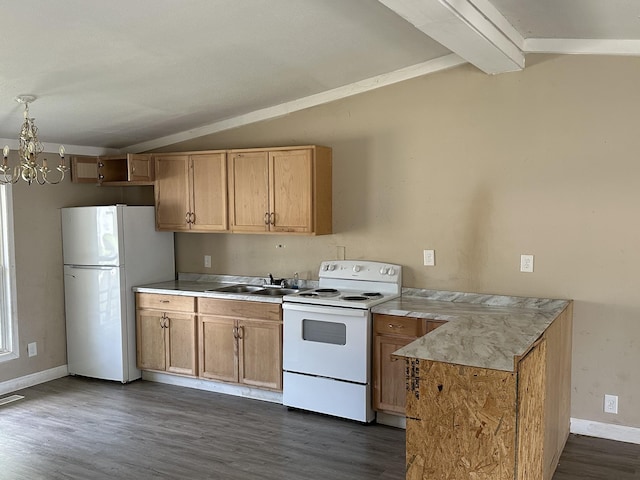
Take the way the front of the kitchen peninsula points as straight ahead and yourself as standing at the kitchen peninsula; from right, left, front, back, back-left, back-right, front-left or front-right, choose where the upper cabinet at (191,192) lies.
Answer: front-right

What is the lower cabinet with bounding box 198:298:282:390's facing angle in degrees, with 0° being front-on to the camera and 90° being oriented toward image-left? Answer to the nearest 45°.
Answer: approximately 45°

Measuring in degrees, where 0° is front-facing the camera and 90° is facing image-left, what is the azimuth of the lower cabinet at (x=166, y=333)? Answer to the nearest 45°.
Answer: approximately 45°

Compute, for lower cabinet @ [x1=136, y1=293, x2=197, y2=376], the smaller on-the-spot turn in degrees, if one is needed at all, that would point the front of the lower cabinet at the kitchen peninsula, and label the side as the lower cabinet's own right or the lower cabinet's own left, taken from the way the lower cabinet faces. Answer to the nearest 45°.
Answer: approximately 90° to the lower cabinet's own left

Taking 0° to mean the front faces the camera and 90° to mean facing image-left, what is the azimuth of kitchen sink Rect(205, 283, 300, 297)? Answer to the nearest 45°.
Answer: approximately 45°

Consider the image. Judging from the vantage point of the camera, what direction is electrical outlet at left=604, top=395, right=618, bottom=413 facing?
facing the viewer

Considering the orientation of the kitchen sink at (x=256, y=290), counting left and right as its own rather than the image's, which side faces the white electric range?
left

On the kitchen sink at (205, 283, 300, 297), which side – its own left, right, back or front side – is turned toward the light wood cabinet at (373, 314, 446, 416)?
left

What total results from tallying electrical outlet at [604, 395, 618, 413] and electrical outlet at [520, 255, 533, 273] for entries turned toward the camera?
2

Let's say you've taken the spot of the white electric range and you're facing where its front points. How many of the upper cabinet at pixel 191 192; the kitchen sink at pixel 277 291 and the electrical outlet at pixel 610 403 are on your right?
2

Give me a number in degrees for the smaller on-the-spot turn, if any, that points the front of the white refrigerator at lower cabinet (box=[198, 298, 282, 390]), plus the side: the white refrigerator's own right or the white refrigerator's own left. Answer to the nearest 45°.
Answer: approximately 90° to the white refrigerator's own left

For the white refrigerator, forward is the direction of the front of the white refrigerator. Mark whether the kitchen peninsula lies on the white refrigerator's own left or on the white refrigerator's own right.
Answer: on the white refrigerator's own left

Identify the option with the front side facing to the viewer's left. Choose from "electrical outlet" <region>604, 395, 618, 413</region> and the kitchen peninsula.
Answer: the kitchen peninsula

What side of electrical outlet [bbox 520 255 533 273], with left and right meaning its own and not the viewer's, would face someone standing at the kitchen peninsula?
front
